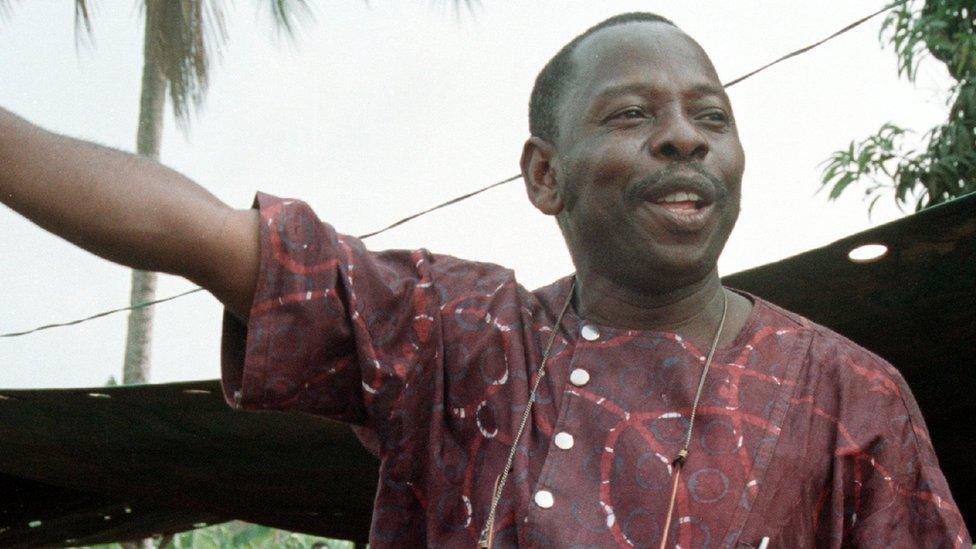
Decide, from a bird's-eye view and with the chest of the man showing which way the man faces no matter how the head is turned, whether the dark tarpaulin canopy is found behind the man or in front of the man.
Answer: behind

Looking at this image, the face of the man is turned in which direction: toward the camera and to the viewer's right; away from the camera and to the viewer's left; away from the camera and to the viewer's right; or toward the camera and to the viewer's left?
toward the camera and to the viewer's right

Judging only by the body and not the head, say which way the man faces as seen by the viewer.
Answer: toward the camera
